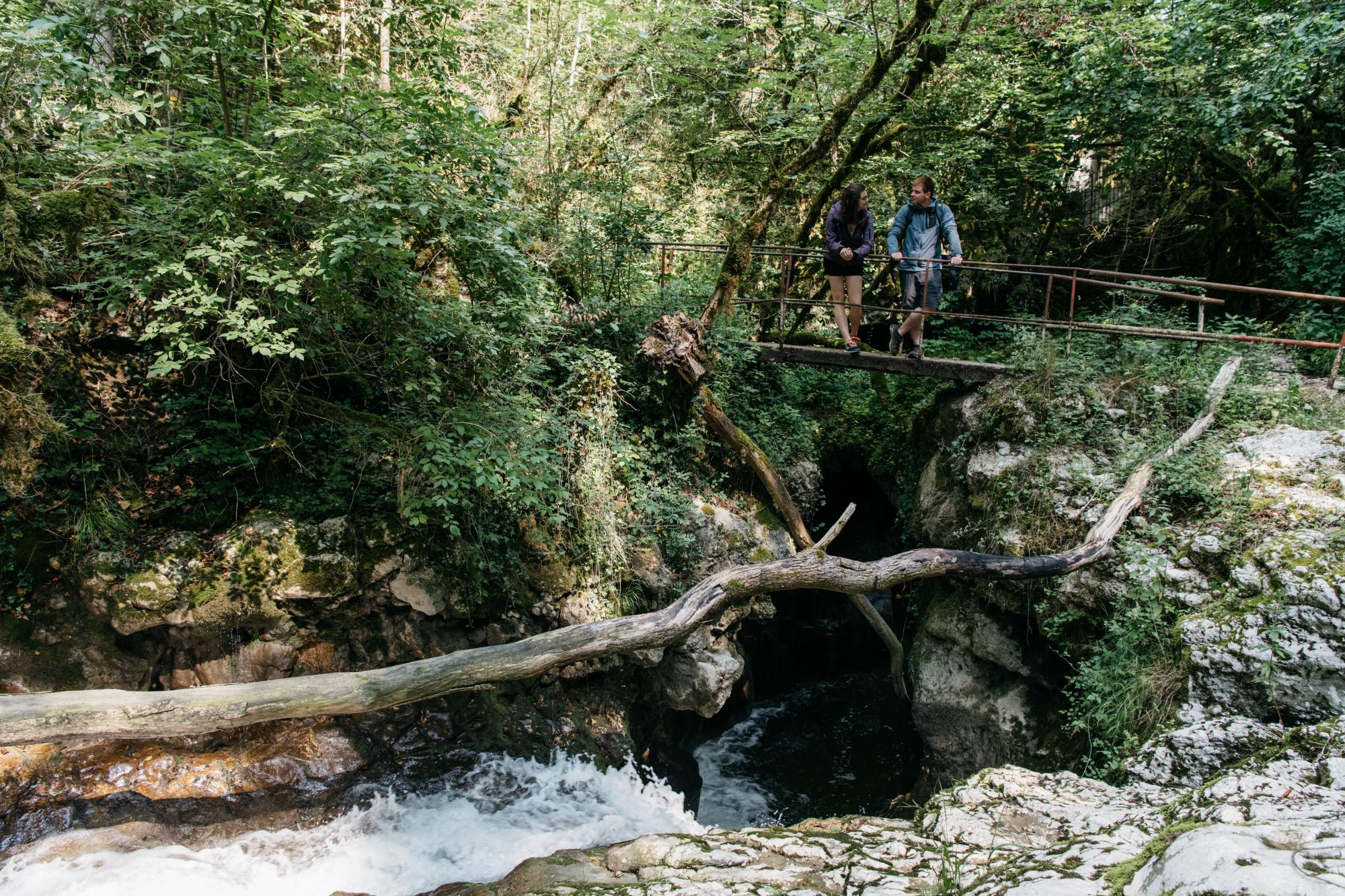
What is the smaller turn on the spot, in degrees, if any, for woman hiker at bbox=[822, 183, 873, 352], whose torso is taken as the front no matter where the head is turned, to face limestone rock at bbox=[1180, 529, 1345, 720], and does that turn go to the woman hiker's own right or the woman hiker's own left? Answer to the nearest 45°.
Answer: approximately 45° to the woman hiker's own left

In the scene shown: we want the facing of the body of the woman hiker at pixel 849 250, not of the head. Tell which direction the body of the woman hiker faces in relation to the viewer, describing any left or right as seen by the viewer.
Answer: facing the viewer

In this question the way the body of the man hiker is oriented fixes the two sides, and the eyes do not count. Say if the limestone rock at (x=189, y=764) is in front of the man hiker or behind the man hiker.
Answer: in front

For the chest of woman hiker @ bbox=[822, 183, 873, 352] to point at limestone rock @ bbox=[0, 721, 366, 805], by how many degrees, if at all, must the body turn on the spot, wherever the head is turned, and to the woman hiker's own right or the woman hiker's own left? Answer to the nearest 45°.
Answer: approximately 45° to the woman hiker's own right

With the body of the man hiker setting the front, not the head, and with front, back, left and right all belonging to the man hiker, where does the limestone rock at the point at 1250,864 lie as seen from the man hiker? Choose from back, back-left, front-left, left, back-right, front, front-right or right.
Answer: front

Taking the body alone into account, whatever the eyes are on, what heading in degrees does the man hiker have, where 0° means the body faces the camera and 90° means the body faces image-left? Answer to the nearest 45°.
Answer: approximately 0°

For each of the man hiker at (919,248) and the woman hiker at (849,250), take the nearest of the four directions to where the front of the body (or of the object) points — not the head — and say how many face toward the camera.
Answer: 2
